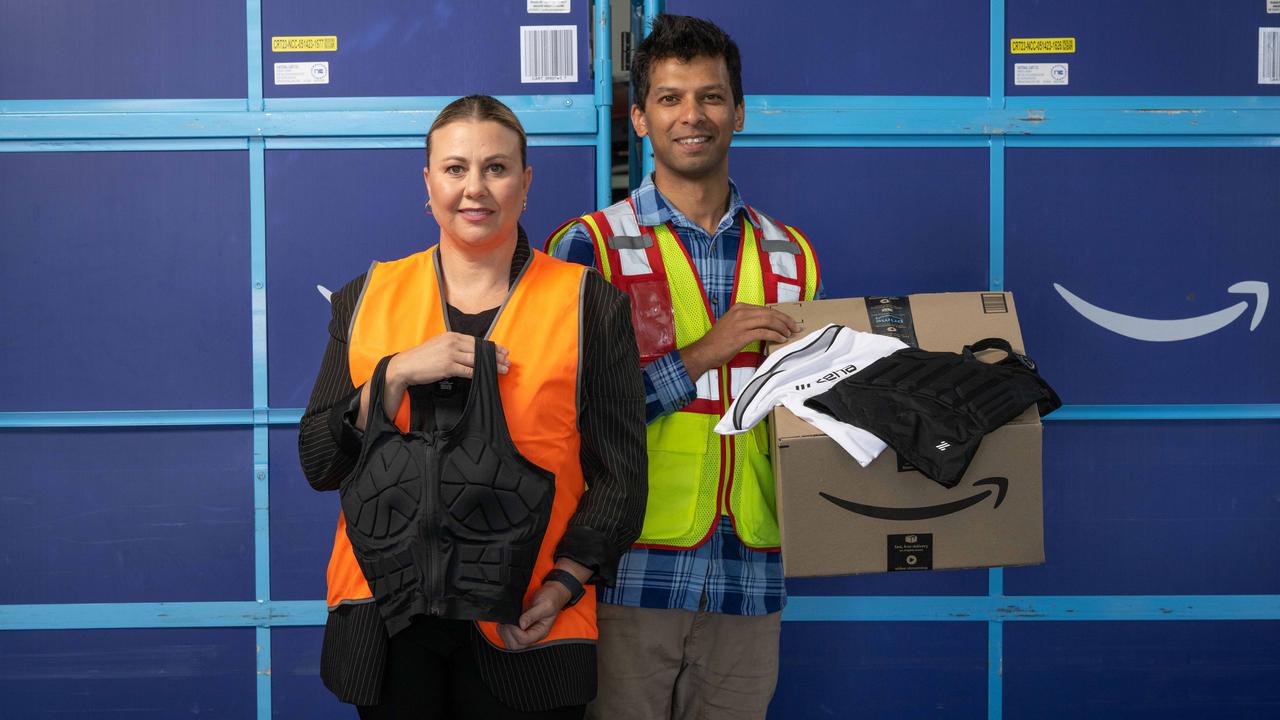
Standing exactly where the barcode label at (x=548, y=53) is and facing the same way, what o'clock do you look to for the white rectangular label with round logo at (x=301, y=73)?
The white rectangular label with round logo is roughly at 3 o'clock from the barcode label.

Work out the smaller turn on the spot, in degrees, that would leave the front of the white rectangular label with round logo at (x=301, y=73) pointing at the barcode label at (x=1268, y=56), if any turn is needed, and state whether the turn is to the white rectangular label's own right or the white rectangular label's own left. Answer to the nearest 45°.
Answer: approximately 90° to the white rectangular label's own left

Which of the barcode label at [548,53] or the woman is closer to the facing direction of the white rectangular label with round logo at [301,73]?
the woman

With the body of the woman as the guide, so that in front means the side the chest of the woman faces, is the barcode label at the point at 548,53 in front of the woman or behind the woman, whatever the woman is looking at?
behind

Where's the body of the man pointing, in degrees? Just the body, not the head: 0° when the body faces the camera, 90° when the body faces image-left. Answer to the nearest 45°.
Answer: approximately 0°
